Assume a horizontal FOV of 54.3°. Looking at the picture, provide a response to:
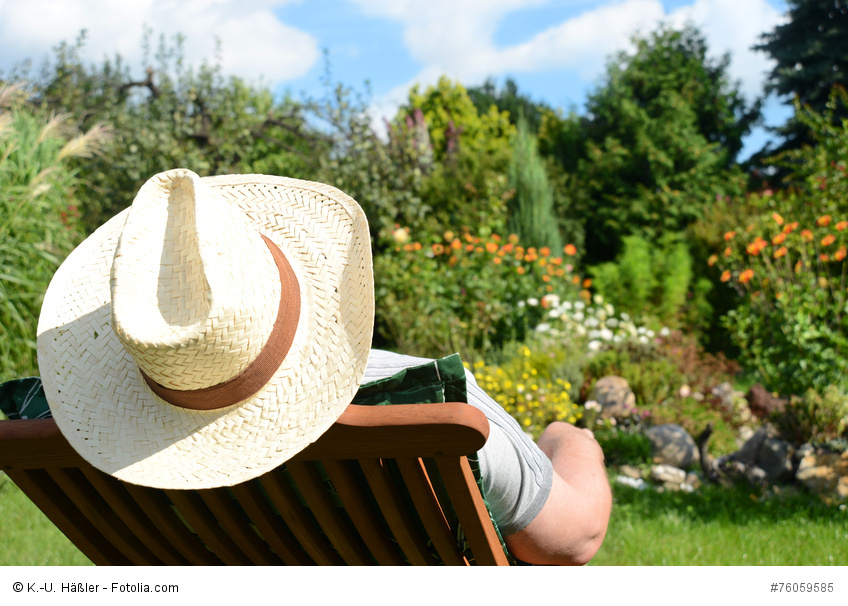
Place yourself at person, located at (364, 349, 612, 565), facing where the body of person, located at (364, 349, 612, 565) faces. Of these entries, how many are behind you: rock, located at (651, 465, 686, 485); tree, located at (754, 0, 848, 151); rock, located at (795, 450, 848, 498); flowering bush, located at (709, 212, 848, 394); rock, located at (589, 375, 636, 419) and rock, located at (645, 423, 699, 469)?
0

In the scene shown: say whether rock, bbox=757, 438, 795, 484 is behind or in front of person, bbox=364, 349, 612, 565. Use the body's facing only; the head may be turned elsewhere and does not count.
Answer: in front

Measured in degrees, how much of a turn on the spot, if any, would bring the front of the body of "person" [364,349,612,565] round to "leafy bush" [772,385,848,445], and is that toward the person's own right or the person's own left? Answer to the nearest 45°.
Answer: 0° — they already face it

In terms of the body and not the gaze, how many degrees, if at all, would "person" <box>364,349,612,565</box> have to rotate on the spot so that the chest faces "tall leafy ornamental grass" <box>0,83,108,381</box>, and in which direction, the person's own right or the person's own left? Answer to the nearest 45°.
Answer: approximately 90° to the person's own left

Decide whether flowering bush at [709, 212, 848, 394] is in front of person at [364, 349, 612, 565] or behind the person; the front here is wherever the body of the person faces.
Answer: in front

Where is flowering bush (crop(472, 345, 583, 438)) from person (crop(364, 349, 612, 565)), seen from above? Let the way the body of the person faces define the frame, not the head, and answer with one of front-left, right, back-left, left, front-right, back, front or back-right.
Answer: front-left

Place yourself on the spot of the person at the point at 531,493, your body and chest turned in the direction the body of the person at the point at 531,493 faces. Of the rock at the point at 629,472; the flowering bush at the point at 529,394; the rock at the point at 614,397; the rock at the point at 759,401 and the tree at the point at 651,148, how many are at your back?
0

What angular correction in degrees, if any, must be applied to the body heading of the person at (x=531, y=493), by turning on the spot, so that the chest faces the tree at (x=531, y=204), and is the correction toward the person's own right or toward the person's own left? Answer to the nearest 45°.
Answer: approximately 45° to the person's own left

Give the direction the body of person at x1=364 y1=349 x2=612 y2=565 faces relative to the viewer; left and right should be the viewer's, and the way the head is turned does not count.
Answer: facing away from the viewer and to the right of the viewer

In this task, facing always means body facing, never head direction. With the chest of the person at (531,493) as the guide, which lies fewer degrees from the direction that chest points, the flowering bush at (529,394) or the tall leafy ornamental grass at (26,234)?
the flowering bush

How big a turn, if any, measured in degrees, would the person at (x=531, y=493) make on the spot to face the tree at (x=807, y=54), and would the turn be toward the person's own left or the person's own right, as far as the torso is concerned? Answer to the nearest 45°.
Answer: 0° — they already face it

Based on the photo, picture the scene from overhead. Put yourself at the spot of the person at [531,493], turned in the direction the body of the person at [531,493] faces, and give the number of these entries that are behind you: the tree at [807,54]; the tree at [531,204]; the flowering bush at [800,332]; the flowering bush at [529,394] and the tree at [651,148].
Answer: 0

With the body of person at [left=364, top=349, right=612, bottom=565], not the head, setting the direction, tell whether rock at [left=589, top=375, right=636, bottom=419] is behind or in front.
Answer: in front
